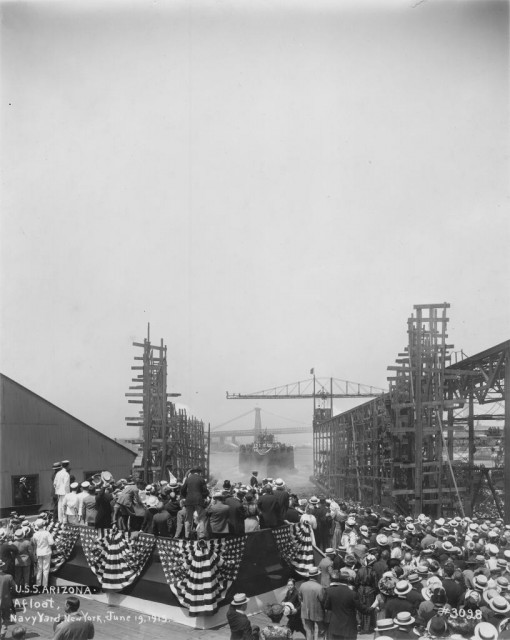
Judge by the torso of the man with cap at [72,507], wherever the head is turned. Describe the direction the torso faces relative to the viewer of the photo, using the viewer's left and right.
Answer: facing away from the viewer and to the right of the viewer

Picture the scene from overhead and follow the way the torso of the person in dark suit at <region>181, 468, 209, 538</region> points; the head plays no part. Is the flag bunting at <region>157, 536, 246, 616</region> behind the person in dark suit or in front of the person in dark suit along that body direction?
behind

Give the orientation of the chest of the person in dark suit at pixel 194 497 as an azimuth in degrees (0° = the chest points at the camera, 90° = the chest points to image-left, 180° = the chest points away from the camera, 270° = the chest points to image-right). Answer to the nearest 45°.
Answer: approximately 180°

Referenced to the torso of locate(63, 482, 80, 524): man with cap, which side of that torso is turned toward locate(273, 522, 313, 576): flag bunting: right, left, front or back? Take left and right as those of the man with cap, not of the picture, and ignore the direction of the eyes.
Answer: right

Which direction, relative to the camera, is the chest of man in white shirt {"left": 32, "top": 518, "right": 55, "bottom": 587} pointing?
away from the camera

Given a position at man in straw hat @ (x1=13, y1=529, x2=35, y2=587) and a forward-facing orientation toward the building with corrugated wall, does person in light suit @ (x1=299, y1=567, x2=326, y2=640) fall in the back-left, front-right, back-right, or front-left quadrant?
back-right
